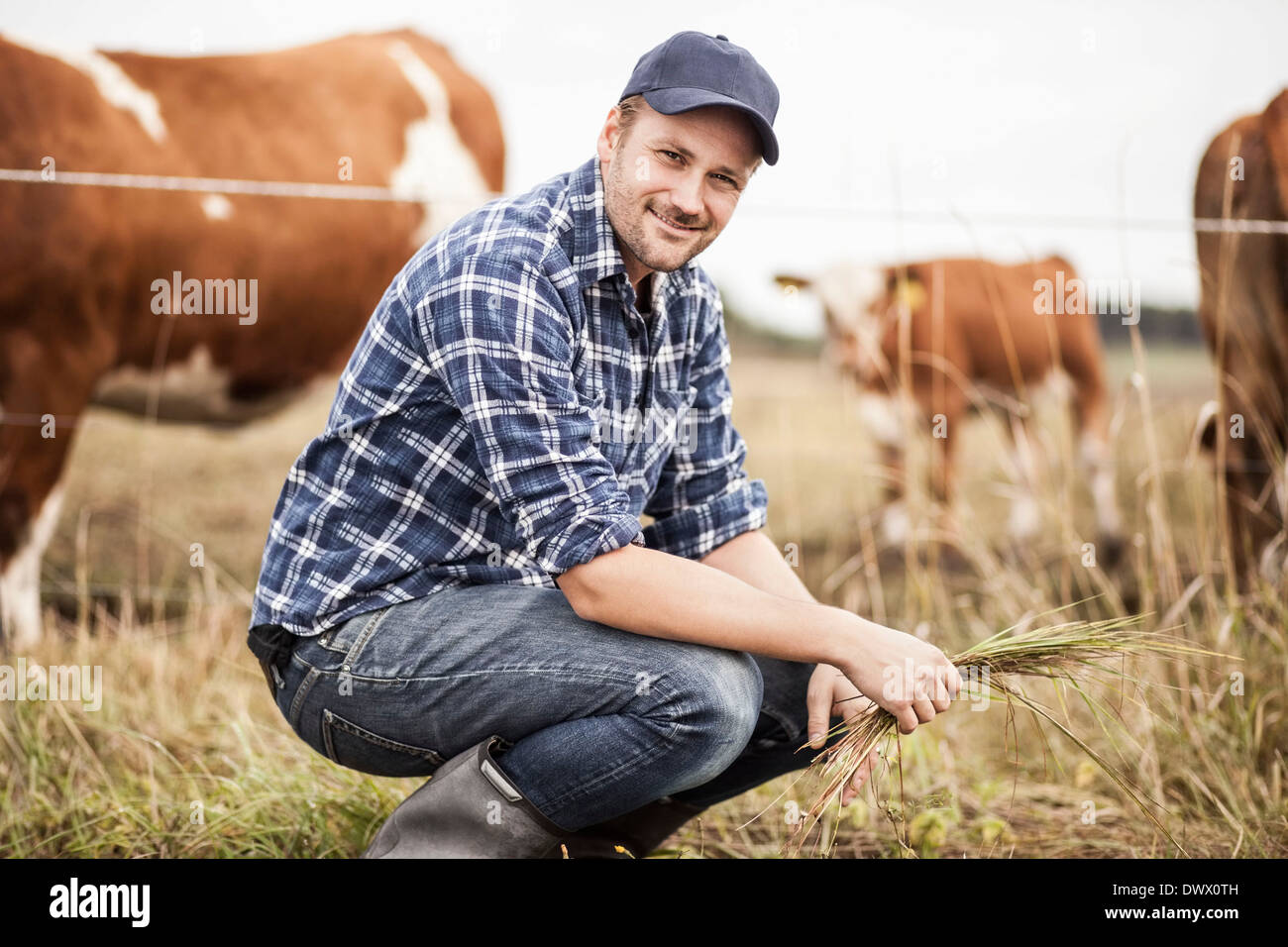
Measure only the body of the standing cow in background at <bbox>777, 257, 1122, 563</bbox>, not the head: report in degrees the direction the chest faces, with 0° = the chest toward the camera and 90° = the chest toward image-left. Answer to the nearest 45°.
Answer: approximately 45°

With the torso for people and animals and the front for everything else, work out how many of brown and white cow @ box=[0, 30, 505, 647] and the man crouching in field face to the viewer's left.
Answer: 1

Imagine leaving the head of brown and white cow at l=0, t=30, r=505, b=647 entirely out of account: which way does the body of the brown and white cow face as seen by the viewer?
to the viewer's left

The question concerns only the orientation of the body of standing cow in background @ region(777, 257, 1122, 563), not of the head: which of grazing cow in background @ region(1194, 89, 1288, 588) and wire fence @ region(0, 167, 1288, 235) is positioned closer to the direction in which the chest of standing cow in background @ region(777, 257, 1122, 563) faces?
the wire fence

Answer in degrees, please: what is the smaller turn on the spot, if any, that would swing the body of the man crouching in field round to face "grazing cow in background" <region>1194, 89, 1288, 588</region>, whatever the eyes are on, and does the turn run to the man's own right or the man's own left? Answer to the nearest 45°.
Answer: approximately 90° to the man's own left

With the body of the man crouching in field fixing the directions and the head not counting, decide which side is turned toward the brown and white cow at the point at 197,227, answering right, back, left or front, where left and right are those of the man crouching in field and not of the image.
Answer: back

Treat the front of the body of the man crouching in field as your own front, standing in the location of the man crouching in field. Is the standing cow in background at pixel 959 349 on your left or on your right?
on your left
